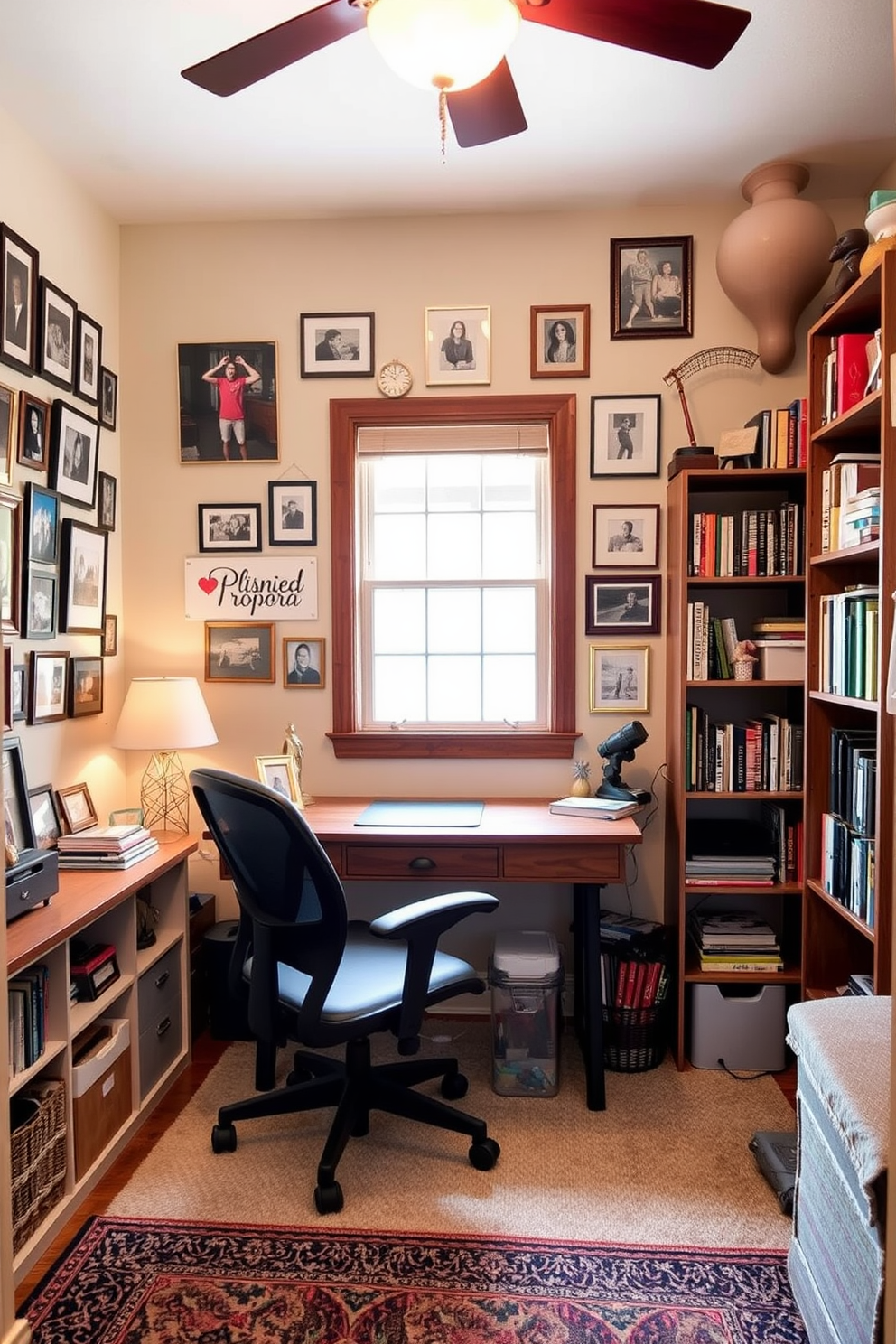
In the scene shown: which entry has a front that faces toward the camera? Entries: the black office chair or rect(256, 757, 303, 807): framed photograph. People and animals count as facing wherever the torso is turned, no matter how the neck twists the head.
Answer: the framed photograph

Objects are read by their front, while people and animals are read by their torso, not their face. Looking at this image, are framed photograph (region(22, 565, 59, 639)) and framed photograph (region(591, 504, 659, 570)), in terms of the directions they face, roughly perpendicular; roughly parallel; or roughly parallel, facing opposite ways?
roughly perpendicular

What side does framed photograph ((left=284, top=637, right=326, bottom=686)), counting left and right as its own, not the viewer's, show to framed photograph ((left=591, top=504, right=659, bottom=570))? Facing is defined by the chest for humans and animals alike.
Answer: left

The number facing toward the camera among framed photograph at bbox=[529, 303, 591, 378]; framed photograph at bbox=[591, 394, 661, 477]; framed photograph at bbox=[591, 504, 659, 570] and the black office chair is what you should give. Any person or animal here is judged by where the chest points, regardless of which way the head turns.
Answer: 3

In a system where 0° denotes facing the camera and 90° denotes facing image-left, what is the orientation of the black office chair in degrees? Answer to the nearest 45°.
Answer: approximately 225°

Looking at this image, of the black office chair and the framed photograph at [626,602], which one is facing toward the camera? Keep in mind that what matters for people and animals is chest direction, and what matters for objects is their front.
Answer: the framed photograph

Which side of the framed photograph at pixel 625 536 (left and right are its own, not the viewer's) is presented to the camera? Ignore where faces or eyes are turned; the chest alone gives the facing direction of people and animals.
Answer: front

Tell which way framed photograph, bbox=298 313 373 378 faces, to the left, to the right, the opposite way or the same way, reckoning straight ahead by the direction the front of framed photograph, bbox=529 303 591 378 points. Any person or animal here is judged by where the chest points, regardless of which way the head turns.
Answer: the same way

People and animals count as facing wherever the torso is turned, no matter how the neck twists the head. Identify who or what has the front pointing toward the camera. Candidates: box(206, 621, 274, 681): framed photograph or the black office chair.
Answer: the framed photograph

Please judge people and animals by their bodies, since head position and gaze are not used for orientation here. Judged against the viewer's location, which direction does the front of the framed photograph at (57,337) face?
facing the viewer and to the right of the viewer

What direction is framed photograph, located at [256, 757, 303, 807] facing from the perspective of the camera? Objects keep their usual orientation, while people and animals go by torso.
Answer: toward the camera

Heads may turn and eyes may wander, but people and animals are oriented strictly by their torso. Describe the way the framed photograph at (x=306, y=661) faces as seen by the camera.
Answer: facing the viewer

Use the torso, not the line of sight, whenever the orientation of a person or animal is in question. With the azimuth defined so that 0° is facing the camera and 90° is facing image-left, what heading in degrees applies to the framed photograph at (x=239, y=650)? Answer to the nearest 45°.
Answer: approximately 0°

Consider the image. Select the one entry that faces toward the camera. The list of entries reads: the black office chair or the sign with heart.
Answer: the sign with heart

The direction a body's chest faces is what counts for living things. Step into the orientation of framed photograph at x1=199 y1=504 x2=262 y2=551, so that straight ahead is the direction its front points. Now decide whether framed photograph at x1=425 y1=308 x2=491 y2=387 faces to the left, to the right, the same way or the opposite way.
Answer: the same way

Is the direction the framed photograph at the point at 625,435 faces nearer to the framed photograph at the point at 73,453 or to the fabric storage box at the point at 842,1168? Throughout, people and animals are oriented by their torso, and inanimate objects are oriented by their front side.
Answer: the fabric storage box

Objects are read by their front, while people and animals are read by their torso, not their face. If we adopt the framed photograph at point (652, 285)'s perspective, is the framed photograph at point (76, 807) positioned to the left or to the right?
on its right

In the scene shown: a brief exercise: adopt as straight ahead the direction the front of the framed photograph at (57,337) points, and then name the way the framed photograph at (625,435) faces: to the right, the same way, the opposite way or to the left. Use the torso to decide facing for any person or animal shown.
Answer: to the right
